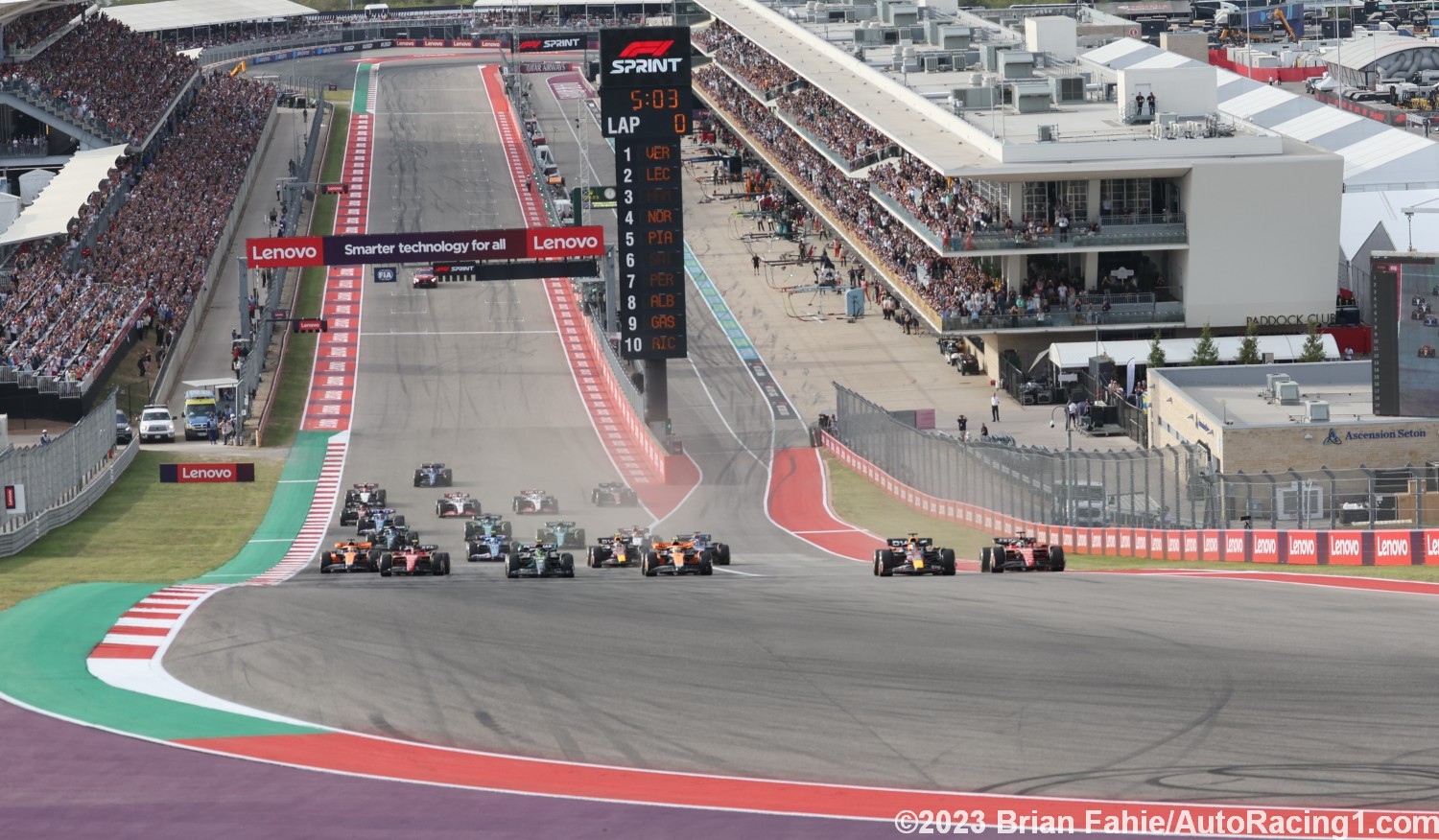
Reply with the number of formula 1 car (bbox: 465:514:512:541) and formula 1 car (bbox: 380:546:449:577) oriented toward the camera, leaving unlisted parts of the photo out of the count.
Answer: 2

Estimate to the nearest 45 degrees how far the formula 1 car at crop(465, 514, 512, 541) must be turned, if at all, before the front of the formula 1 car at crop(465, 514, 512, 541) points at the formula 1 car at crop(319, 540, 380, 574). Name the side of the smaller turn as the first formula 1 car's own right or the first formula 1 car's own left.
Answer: approximately 45° to the first formula 1 car's own right

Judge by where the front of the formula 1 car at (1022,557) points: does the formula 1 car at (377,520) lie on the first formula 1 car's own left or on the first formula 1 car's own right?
on the first formula 1 car's own right

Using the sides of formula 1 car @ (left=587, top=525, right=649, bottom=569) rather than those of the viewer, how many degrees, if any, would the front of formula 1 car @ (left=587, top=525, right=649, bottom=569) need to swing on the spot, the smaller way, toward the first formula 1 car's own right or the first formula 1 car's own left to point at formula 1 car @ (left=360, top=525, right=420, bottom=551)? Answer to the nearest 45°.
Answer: approximately 135° to the first formula 1 car's own right

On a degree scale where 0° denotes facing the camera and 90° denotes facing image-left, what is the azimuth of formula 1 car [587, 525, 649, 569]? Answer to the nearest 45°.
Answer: approximately 0°

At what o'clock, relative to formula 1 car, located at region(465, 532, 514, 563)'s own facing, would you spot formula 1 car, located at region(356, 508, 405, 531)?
formula 1 car, located at region(356, 508, 405, 531) is roughly at 5 o'clock from formula 1 car, located at region(465, 532, 514, 563).

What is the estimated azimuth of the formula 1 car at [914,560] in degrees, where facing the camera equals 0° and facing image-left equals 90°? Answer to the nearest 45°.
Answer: approximately 0°

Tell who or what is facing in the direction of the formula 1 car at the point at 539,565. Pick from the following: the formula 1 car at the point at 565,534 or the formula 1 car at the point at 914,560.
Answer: the formula 1 car at the point at 565,534

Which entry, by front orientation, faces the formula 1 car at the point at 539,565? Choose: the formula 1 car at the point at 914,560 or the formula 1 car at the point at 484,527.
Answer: the formula 1 car at the point at 484,527

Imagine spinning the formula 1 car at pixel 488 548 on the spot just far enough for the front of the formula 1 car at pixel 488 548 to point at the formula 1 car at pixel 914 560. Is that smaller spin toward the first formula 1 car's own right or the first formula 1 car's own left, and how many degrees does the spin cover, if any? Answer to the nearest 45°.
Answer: approximately 45° to the first formula 1 car's own left

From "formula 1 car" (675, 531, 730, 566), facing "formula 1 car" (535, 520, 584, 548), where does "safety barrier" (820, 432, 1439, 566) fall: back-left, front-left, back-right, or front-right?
back-right

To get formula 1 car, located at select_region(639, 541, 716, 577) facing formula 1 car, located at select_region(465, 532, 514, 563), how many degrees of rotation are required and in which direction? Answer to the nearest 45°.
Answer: approximately 135° to its right

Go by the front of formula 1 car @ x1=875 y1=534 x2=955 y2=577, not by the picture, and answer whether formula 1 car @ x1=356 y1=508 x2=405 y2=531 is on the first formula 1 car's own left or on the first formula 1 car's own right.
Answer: on the first formula 1 car's own right
